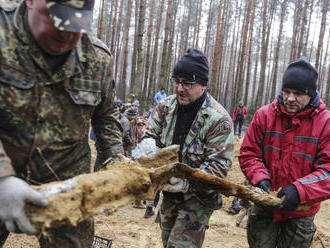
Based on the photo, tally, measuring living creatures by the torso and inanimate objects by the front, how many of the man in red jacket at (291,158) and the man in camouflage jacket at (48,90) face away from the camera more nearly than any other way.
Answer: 0

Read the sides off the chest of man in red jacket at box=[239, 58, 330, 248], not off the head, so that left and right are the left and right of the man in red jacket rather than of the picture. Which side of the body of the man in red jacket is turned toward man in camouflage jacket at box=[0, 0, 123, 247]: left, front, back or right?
front

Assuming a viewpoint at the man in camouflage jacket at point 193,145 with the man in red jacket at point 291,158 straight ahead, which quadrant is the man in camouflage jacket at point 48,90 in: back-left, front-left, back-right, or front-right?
back-right

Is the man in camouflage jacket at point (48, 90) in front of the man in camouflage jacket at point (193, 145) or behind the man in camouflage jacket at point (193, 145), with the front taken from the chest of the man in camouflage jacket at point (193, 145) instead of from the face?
in front

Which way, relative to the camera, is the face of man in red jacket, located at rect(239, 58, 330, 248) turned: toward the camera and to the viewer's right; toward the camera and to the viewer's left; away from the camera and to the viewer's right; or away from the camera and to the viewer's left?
toward the camera and to the viewer's left

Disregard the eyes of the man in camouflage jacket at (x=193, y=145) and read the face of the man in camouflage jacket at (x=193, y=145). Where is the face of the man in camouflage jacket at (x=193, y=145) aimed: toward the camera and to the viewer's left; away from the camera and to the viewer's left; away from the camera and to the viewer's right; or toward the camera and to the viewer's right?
toward the camera and to the viewer's left

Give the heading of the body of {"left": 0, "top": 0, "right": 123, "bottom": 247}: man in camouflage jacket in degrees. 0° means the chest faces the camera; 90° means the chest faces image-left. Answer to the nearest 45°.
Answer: approximately 0°
